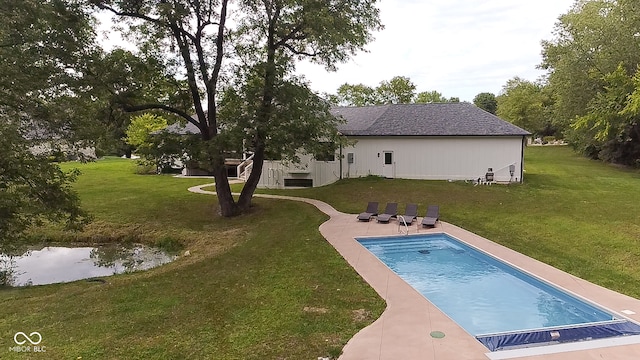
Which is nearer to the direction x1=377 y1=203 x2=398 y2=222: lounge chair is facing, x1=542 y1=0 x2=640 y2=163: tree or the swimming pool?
the swimming pool

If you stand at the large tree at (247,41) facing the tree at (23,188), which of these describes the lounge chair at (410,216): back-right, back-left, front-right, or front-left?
back-left

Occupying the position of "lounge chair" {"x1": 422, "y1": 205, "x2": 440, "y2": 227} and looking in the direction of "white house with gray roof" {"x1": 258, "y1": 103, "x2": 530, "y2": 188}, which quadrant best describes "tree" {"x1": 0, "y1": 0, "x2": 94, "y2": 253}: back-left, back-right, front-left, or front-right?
back-left

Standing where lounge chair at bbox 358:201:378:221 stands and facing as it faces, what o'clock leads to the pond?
The pond is roughly at 1 o'clock from the lounge chair.

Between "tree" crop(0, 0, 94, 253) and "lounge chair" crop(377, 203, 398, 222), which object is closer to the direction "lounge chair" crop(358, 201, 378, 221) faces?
the tree

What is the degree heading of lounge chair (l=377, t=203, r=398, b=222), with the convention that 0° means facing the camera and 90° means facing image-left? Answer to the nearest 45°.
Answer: approximately 45°

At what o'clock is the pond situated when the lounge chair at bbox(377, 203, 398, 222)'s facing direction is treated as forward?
The pond is roughly at 1 o'clock from the lounge chair.

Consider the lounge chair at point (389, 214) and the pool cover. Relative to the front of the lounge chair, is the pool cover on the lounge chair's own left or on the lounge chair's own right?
on the lounge chair's own left

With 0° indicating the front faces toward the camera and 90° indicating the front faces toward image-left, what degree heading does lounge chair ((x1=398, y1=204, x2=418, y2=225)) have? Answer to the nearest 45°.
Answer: approximately 45°

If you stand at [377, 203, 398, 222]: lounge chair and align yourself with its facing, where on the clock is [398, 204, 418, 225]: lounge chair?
[398, 204, 418, 225]: lounge chair is roughly at 8 o'clock from [377, 203, 398, 222]: lounge chair.
